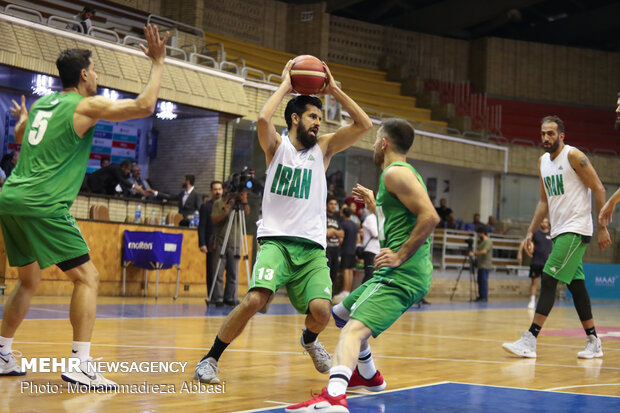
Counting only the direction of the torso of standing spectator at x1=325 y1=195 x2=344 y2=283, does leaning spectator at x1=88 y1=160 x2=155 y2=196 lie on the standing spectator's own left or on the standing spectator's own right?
on the standing spectator's own right

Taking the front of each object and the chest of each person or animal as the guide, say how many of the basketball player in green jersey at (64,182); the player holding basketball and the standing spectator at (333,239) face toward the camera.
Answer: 2

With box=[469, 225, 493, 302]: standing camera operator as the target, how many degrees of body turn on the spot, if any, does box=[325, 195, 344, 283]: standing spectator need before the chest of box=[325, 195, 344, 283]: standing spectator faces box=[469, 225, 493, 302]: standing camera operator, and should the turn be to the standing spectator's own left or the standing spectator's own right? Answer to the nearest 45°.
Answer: approximately 135° to the standing spectator's own left

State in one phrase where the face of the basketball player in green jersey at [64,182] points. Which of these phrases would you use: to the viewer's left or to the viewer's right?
to the viewer's right

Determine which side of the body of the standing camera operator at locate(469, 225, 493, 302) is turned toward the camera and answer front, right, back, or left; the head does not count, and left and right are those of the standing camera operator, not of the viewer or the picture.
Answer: left

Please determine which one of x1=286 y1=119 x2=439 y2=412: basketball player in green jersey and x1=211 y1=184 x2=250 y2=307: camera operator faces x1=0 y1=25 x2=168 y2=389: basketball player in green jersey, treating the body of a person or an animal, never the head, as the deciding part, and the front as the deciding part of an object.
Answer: x1=286 y1=119 x2=439 y2=412: basketball player in green jersey

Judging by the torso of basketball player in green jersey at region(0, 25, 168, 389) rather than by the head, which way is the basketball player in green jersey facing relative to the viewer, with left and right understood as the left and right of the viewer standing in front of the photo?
facing away from the viewer and to the right of the viewer

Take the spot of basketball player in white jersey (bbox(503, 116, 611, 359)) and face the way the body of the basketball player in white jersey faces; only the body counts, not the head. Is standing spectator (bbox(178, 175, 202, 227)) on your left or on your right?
on your right
